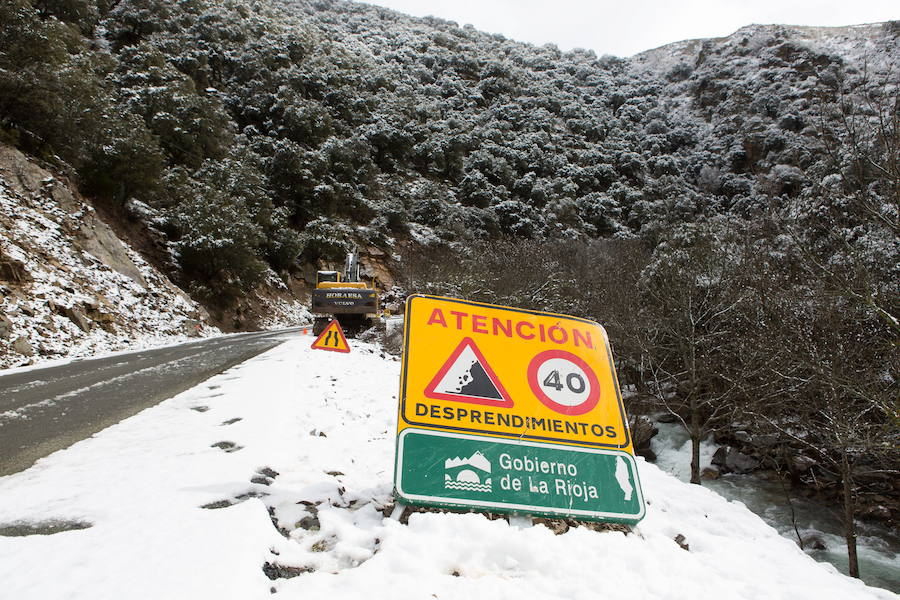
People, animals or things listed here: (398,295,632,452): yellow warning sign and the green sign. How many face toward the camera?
2

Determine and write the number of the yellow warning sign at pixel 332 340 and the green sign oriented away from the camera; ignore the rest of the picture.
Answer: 0

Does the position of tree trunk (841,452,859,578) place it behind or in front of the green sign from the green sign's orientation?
behind

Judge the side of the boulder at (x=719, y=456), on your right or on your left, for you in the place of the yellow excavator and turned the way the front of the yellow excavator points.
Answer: on your right

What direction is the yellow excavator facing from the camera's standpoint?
away from the camera

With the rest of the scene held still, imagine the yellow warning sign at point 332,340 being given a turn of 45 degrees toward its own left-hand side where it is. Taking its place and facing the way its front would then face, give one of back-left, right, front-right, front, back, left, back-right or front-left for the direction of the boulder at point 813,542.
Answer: front-left

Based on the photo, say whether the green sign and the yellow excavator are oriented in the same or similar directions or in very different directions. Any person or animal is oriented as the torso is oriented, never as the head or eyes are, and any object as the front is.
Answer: very different directions

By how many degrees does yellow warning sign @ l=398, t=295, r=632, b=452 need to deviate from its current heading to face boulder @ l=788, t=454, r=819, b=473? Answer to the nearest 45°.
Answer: approximately 135° to its left

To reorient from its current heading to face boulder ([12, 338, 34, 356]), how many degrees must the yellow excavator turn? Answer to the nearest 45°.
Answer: approximately 135° to its left

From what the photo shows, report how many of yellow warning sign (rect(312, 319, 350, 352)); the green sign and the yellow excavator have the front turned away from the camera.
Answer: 1

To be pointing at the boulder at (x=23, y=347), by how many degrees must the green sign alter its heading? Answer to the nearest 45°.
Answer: approximately 135° to its right

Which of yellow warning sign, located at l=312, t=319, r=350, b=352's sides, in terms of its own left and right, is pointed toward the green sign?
front
